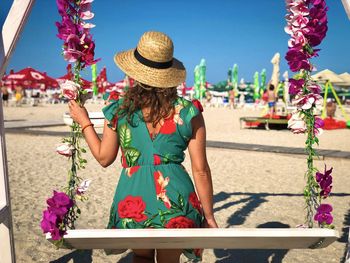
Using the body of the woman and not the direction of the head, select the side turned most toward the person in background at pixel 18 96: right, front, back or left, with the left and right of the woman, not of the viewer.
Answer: front

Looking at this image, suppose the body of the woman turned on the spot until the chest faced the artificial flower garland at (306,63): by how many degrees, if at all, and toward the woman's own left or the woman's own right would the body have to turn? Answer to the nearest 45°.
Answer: approximately 45° to the woman's own right

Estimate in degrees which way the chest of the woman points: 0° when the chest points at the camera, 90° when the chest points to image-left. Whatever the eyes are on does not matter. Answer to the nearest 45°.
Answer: approximately 180°

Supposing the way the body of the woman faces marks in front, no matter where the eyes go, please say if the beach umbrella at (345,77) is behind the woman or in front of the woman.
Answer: in front

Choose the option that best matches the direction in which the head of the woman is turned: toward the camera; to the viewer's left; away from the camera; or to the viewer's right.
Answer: away from the camera

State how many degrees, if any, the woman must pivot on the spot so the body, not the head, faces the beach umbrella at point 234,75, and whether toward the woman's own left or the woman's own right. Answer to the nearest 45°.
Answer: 0° — they already face it

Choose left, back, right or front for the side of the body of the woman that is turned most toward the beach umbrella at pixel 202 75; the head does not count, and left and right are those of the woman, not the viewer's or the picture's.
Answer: front

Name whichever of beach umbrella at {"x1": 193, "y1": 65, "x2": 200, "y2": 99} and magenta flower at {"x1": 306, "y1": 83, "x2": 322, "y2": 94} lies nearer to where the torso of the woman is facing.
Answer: the beach umbrella

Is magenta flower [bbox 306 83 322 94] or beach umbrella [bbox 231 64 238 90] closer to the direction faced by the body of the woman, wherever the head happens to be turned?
the beach umbrella

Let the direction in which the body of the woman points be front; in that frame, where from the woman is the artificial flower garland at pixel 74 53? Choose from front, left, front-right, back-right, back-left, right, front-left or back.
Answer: front-left
